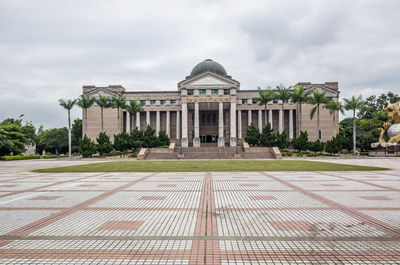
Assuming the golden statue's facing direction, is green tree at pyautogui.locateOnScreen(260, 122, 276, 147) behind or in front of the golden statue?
in front

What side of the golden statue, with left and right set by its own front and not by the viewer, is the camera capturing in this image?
left

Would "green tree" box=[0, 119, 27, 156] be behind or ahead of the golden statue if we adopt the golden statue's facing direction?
ahead

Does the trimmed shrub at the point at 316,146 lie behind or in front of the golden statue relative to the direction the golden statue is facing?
in front
